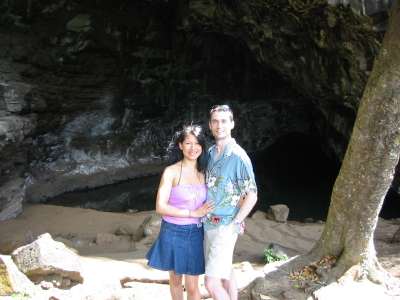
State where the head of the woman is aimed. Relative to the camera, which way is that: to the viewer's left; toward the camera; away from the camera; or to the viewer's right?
toward the camera

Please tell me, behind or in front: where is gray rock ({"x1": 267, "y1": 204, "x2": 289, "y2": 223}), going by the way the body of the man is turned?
behind

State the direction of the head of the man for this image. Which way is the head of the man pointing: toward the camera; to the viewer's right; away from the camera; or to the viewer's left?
toward the camera

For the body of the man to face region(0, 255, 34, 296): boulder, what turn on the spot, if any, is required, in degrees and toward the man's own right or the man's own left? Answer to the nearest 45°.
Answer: approximately 45° to the man's own right

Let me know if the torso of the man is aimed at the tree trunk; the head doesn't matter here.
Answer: no

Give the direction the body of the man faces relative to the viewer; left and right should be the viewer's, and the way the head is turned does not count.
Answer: facing the viewer and to the left of the viewer

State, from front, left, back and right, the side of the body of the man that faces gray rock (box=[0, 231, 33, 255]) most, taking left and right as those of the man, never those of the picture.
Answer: right

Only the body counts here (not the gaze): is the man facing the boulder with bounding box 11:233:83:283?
no

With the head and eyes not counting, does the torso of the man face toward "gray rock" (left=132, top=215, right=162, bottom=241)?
no

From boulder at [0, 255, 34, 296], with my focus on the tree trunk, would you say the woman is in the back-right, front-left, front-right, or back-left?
front-right
